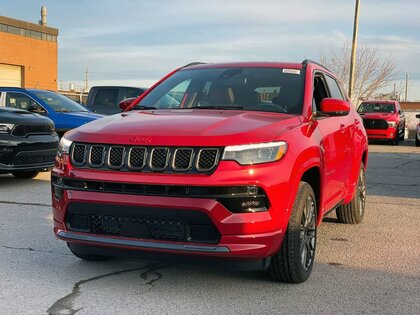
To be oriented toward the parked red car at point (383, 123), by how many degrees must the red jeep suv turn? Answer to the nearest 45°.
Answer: approximately 135° to its right

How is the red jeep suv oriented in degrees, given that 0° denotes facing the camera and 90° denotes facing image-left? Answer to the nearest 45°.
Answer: approximately 45°

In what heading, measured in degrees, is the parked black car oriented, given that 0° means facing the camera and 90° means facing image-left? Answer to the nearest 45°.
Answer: approximately 315°

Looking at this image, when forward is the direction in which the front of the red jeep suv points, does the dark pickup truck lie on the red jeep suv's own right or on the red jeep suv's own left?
on the red jeep suv's own right

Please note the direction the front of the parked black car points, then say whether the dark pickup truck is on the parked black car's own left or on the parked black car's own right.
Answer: on the parked black car's own left
